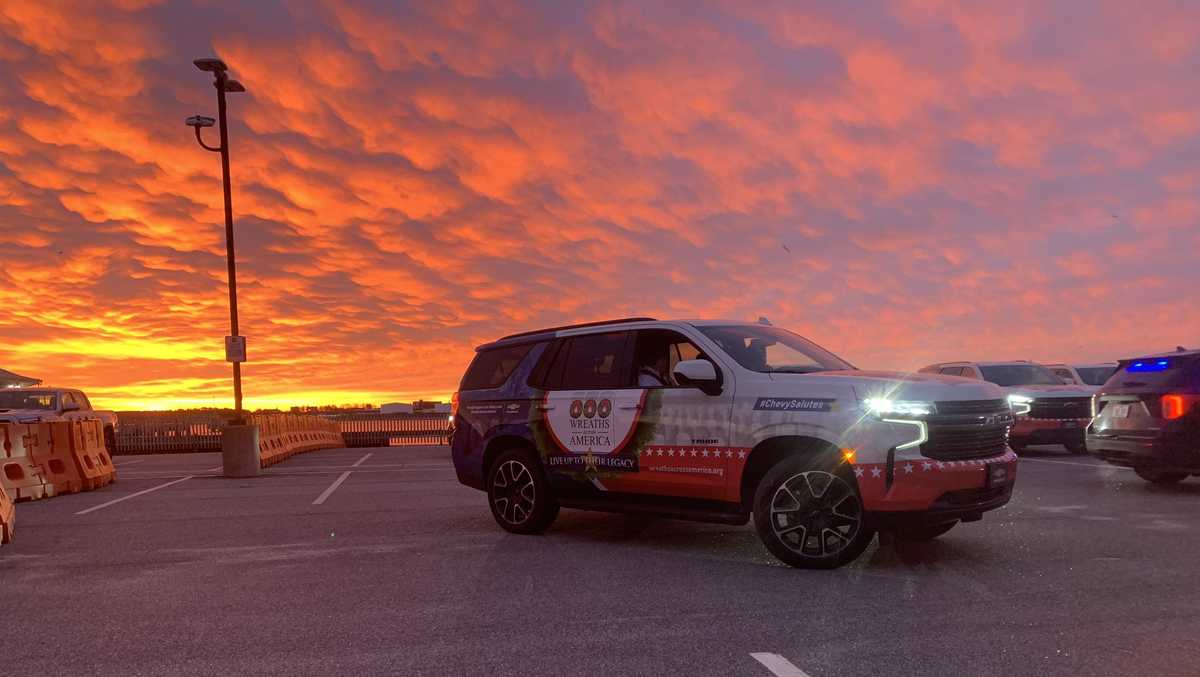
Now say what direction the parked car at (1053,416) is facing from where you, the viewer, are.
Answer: facing the viewer and to the right of the viewer

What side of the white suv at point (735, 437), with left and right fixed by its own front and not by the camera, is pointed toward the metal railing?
back

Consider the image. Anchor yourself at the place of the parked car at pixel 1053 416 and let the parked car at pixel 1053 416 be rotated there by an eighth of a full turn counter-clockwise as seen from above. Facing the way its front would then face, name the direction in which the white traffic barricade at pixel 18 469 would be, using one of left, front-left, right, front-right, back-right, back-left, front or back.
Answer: back-right

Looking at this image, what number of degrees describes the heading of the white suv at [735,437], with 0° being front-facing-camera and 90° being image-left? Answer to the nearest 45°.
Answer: approximately 315°

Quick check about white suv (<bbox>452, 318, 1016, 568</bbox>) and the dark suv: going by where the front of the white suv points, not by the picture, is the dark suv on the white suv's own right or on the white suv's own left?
on the white suv's own left

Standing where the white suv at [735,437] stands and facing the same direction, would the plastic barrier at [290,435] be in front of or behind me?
behind

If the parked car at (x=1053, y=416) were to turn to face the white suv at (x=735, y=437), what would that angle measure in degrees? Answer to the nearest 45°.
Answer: approximately 45° to its right

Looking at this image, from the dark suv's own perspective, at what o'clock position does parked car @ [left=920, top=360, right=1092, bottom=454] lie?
The parked car is roughly at 10 o'clock from the dark suv.

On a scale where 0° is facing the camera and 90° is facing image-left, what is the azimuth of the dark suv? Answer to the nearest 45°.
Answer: approximately 225°

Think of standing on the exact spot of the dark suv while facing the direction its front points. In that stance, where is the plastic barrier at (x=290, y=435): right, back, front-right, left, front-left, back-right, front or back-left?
back-left

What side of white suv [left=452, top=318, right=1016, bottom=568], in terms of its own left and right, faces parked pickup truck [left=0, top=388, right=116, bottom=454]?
back

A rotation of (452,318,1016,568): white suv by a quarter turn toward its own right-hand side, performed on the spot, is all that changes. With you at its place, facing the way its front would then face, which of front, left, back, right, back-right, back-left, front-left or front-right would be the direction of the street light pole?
right

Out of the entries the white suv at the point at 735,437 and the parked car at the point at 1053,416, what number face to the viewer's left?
0
